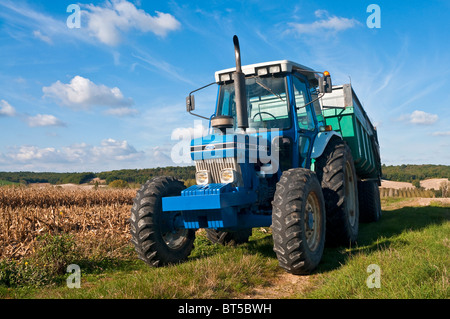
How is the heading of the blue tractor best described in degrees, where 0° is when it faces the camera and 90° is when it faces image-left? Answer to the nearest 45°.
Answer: approximately 45°

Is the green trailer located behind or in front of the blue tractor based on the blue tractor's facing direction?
behind

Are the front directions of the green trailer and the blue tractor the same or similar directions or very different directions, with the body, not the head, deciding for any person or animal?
same or similar directions

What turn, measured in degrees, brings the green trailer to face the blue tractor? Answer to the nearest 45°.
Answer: approximately 45° to its left

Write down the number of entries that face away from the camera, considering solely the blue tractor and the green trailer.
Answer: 0

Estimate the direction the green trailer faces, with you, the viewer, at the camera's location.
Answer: facing the viewer and to the left of the viewer
